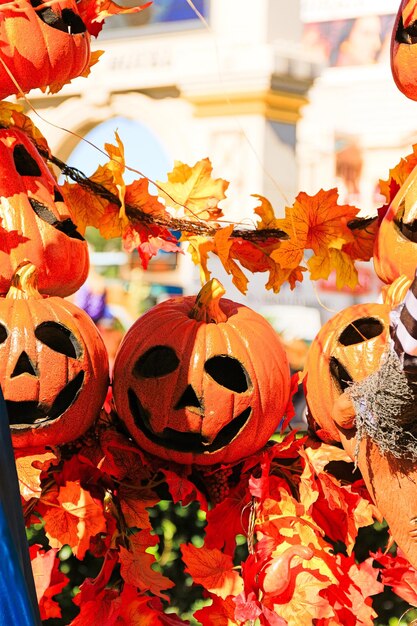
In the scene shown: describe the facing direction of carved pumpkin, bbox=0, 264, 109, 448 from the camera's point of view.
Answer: facing the viewer

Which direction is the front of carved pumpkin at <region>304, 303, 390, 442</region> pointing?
toward the camera

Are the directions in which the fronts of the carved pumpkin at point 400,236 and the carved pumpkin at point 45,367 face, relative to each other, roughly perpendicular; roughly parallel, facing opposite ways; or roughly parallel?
roughly parallel

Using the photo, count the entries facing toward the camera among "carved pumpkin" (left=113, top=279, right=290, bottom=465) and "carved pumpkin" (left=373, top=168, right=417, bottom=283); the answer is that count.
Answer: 2

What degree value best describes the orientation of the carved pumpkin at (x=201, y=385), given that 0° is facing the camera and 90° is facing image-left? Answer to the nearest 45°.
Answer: approximately 0°

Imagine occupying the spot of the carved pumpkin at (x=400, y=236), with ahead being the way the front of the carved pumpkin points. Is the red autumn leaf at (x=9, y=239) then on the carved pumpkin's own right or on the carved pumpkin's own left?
on the carved pumpkin's own right

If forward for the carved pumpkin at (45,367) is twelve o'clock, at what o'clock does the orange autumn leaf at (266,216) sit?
The orange autumn leaf is roughly at 8 o'clock from the carved pumpkin.

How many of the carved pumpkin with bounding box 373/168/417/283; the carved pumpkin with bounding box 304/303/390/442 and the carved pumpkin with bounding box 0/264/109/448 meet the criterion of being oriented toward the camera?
3

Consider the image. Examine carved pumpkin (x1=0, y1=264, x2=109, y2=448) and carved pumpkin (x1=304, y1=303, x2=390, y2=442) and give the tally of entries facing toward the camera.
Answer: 2

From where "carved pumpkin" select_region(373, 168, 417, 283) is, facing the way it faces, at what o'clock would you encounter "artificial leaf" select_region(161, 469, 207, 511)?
The artificial leaf is roughly at 2 o'clock from the carved pumpkin.

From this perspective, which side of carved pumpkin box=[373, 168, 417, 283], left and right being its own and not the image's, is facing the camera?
front

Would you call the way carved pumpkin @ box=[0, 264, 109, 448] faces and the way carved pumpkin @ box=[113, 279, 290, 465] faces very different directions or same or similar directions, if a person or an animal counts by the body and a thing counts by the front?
same or similar directions

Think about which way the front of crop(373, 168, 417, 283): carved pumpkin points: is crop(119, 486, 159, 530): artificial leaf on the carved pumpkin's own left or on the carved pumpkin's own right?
on the carved pumpkin's own right
